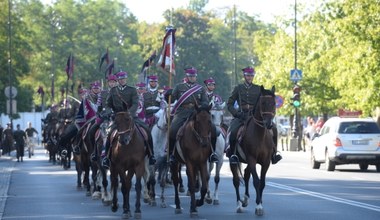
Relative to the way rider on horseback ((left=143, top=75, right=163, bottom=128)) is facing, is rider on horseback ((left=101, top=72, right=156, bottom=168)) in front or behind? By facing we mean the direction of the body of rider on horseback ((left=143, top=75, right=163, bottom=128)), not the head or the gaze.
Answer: in front

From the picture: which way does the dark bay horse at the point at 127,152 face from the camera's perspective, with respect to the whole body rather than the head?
toward the camera

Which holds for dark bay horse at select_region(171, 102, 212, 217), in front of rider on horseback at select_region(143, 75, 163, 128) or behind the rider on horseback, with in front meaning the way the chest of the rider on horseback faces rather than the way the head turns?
in front

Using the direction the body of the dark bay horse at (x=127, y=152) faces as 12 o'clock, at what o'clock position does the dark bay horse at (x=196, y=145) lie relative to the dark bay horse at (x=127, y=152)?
the dark bay horse at (x=196, y=145) is roughly at 9 o'clock from the dark bay horse at (x=127, y=152).

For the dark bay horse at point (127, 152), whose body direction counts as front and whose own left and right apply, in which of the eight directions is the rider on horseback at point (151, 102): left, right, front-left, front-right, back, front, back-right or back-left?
back

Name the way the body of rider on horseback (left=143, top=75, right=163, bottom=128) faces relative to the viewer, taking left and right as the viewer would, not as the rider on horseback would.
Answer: facing the viewer
